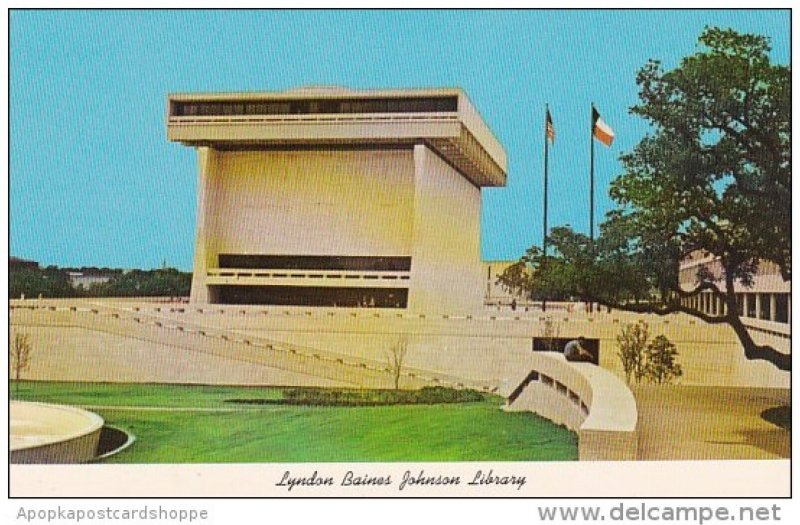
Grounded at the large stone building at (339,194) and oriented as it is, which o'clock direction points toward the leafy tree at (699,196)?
The leafy tree is roughly at 10 o'clock from the large stone building.

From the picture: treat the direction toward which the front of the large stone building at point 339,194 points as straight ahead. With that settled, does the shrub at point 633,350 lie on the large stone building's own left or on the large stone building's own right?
on the large stone building's own left

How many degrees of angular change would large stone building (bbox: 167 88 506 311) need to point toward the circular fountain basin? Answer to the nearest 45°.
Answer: approximately 45° to its right

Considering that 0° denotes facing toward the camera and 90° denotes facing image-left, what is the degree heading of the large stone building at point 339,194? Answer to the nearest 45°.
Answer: approximately 0°

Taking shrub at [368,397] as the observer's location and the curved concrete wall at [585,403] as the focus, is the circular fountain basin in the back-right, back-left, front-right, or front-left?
back-right

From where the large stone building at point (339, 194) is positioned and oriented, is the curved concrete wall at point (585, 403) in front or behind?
in front

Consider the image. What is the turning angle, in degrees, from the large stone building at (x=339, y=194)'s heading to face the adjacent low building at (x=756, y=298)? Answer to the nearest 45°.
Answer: approximately 45° to its left
